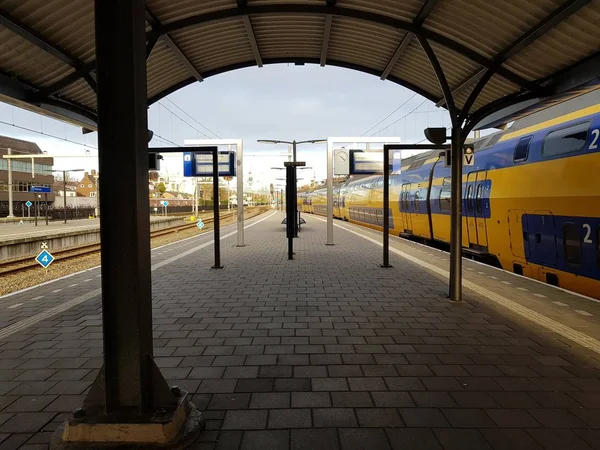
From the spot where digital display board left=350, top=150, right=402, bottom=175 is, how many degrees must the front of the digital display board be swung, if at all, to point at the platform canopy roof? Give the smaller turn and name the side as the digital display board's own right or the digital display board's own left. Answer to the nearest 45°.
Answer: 0° — it already faces it

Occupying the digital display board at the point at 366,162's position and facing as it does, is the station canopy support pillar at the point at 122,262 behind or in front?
in front

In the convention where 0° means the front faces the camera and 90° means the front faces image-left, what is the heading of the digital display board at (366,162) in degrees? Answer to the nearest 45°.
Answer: approximately 0°

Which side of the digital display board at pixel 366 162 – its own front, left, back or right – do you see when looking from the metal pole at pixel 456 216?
front

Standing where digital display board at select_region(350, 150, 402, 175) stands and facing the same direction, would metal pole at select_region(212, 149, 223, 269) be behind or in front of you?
in front
